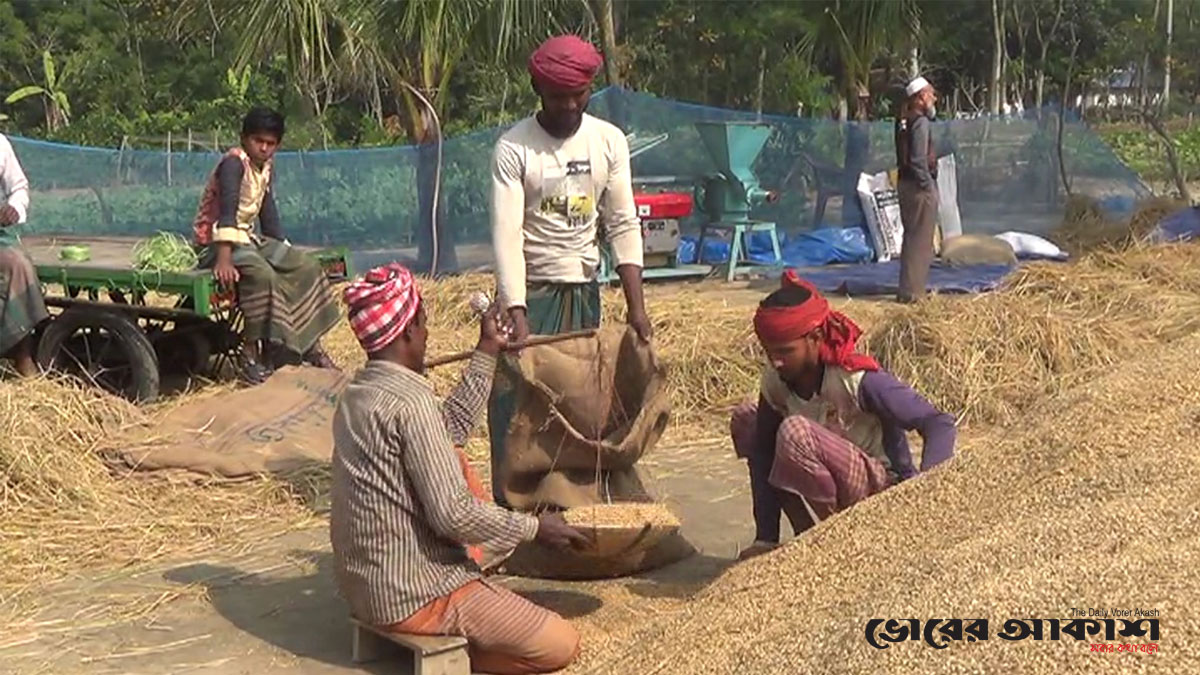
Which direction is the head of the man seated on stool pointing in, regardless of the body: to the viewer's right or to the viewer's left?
to the viewer's right

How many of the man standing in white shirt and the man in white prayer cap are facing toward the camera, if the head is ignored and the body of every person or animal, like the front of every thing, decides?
1

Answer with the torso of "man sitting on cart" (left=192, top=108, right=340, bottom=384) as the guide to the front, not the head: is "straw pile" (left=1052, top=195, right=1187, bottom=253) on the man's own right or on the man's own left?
on the man's own left

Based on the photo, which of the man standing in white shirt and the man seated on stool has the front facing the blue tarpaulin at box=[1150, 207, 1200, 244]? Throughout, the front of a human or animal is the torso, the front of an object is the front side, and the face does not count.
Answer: the man seated on stool

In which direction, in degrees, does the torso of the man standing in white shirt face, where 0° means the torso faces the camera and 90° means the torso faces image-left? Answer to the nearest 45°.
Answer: approximately 0°
